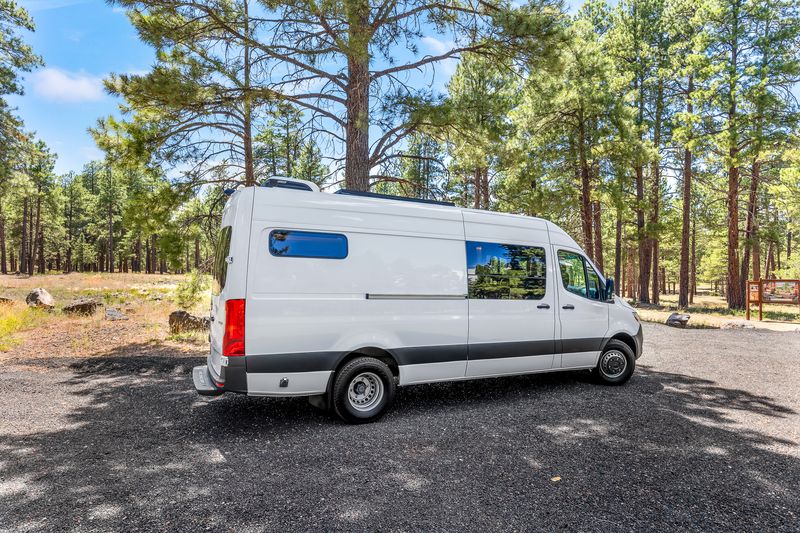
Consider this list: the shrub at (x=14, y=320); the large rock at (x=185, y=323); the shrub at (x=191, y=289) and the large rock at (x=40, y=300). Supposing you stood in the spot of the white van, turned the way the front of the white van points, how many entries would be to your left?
4

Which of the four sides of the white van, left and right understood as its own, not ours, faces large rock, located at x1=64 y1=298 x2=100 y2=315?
left

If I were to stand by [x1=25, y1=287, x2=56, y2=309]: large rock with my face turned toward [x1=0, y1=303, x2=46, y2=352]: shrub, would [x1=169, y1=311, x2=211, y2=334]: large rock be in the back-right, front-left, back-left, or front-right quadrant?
front-left

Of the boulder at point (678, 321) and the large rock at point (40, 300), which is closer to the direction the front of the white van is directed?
the boulder

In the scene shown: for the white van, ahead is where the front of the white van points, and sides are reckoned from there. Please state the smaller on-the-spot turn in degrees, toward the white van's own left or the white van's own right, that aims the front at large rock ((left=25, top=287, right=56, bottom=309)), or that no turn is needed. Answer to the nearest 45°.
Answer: approximately 90° to the white van's own left

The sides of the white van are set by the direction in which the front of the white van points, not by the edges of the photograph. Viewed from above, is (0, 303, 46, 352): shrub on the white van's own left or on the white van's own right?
on the white van's own left

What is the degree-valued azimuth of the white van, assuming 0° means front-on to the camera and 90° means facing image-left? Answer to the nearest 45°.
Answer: approximately 225°

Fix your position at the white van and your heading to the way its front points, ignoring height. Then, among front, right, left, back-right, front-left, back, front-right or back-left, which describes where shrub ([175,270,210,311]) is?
left

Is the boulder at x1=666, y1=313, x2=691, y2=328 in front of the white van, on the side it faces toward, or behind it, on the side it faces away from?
in front

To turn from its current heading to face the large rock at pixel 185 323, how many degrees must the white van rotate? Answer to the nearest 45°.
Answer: approximately 90° to its left

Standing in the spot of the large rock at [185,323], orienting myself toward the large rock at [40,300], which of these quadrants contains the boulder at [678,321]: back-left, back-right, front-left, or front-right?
back-right

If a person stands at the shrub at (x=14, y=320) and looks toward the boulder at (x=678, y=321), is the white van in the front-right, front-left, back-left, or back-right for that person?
front-right

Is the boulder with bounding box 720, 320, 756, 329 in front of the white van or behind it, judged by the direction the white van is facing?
in front
